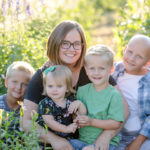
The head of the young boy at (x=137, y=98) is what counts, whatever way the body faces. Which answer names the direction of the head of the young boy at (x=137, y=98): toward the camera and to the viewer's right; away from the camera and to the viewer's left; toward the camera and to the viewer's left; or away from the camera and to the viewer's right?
toward the camera and to the viewer's left

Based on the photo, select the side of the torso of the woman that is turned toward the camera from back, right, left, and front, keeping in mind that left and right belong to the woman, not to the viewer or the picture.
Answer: front

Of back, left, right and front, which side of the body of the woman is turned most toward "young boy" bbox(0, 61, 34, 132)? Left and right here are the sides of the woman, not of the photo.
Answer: right

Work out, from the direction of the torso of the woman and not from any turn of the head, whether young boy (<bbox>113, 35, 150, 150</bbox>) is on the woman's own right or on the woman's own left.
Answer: on the woman's own left

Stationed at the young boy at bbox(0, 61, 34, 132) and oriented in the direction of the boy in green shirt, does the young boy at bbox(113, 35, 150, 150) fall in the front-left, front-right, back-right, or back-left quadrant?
front-left
